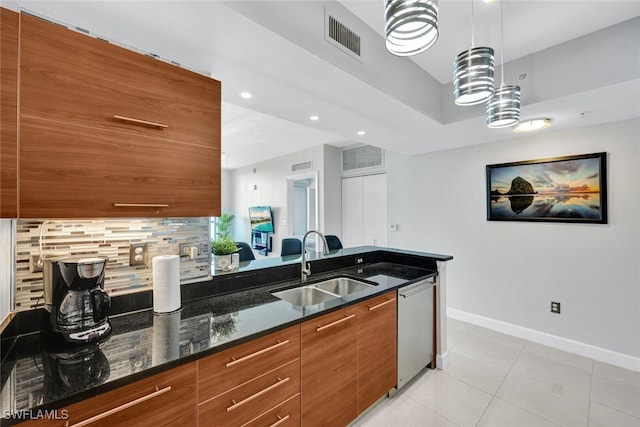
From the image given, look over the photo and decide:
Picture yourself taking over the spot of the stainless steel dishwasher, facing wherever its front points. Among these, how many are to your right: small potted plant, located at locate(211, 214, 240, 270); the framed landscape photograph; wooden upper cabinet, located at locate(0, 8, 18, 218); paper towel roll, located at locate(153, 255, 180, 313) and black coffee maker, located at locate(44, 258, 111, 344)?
4

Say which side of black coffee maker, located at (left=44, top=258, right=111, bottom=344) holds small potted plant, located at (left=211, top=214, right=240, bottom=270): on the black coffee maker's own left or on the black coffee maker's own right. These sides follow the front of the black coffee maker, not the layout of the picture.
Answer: on the black coffee maker's own left

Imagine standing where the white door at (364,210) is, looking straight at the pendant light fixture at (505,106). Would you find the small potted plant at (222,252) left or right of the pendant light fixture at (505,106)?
right

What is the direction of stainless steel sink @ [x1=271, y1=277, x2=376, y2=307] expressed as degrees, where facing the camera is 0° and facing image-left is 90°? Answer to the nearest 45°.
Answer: approximately 315°

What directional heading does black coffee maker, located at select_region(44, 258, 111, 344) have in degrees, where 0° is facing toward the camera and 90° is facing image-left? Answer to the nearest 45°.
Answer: approximately 315°

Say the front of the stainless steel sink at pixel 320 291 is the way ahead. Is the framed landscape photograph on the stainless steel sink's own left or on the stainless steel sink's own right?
on the stainless steel sink's own left

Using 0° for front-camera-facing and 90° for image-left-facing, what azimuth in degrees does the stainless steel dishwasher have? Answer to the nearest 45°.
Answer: approximately 315°
